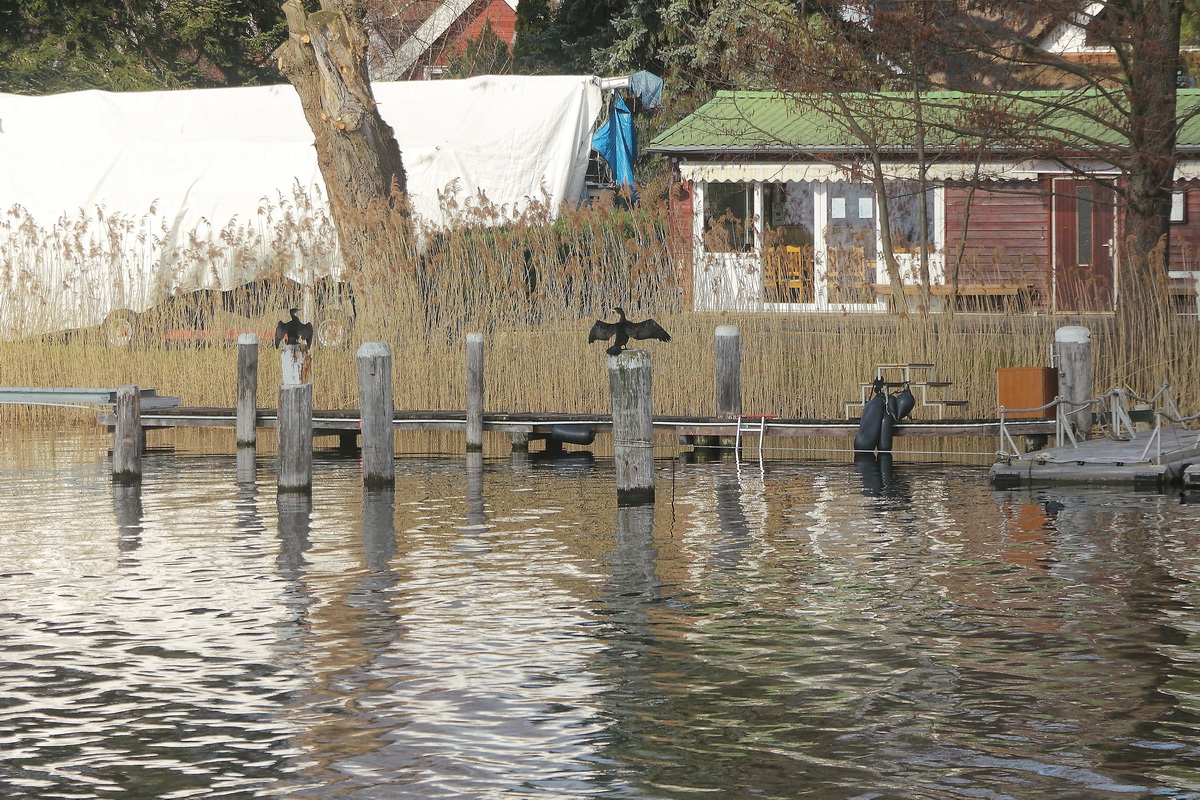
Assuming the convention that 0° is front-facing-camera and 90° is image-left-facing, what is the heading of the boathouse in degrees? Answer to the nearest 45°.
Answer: approximately 0°

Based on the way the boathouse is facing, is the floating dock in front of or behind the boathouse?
in front

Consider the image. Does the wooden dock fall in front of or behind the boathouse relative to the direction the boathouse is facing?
in front

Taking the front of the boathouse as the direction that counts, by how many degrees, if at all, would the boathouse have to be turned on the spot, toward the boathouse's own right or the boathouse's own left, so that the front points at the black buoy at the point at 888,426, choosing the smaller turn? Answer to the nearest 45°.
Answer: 0° — it already faces it

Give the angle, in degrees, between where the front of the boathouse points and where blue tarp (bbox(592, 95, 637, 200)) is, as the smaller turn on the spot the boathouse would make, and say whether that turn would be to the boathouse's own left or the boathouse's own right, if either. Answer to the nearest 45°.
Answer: approximately 90° to the boathouse's own right

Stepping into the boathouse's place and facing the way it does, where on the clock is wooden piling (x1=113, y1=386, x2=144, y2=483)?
The wooden piling is roughly at 1 o'clock from the boathouse.

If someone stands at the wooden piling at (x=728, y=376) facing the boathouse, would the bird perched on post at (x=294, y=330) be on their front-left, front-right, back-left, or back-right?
back-left

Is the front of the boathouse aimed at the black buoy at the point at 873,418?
yes

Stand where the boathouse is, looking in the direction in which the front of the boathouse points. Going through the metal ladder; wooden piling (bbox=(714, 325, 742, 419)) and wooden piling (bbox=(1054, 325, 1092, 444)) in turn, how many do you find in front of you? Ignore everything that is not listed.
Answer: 3
